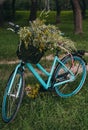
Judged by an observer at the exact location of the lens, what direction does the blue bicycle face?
facing the viewer and to the left of the viewer
